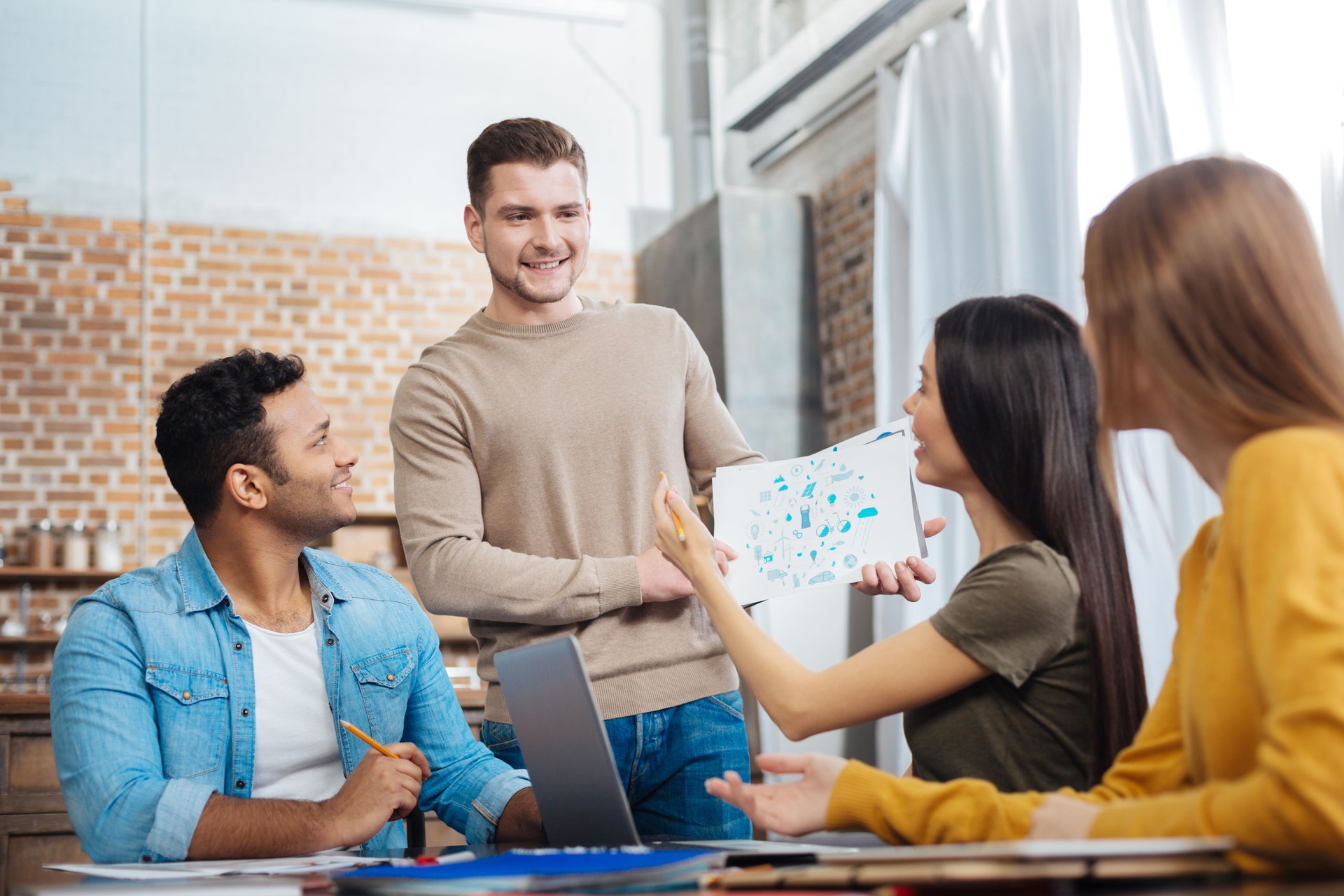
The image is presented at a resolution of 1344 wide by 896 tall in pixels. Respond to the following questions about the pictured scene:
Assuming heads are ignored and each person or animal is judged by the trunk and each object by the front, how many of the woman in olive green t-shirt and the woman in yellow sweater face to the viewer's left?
2

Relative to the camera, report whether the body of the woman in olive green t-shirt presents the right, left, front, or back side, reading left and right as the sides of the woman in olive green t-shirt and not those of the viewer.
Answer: left

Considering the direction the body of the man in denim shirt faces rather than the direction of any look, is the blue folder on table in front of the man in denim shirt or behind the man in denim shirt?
in front

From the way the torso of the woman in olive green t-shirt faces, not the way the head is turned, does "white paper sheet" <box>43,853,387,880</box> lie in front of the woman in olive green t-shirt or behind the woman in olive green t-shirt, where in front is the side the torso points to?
in front

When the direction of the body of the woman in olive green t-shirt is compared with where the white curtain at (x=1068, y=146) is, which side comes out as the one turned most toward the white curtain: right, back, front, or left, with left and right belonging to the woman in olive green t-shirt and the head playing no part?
right

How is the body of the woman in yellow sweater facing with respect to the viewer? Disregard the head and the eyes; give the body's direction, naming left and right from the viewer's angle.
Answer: facing to the left of the viewer

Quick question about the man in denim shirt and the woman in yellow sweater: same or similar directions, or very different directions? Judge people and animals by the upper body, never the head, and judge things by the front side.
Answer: very different directions

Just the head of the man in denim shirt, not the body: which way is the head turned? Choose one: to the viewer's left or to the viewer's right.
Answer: to the viewer's right

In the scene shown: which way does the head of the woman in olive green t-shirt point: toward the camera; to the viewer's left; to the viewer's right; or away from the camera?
to the viewer's left

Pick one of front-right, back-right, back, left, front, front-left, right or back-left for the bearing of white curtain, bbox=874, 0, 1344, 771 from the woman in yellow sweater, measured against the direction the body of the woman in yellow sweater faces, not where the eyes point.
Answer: right

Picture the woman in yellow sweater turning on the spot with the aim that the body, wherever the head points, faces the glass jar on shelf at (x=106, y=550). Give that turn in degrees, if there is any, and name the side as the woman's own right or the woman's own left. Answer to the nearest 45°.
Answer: approximately 45° to the woman's own right

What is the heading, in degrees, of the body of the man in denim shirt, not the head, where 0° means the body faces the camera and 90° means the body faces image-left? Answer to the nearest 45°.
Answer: approximately 315°
